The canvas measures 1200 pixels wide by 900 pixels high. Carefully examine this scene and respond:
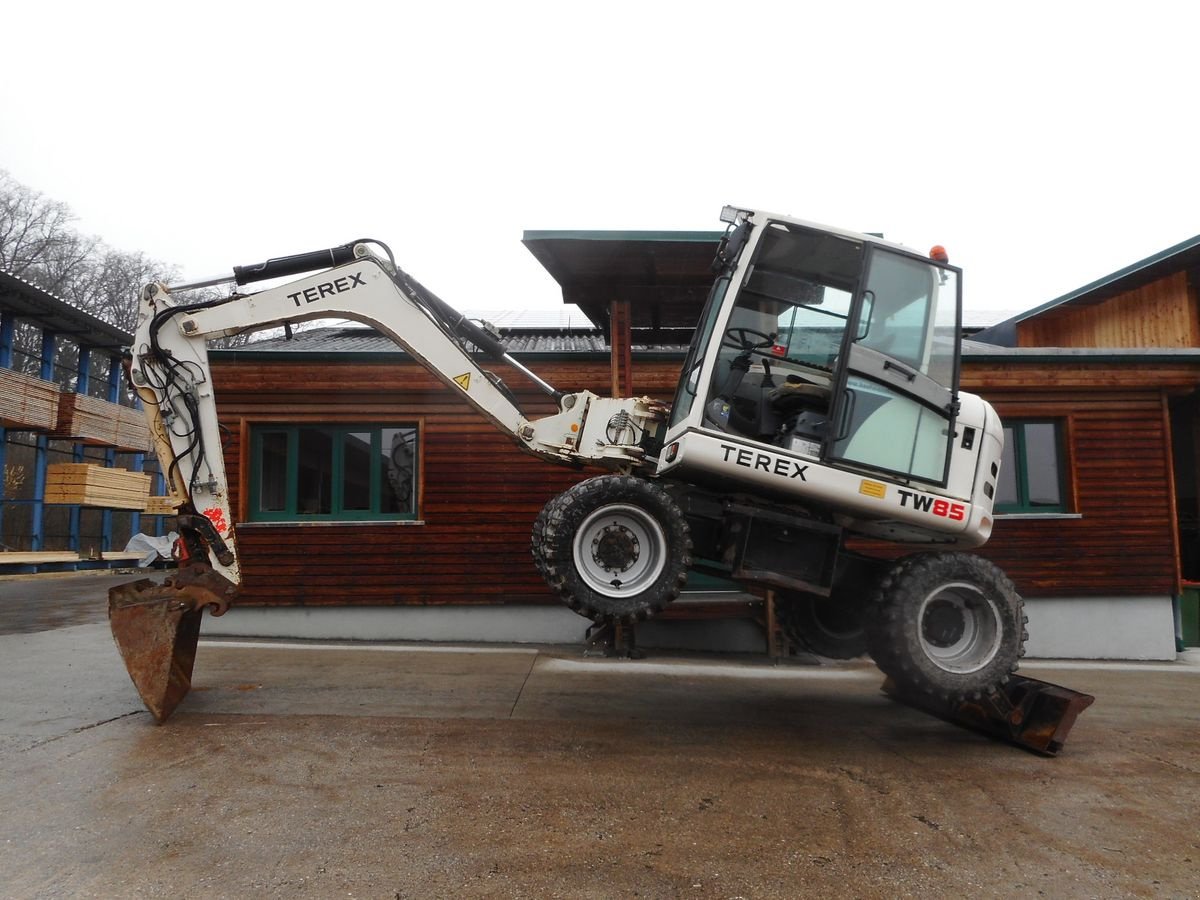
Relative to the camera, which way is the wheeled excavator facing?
to the viewer's left
